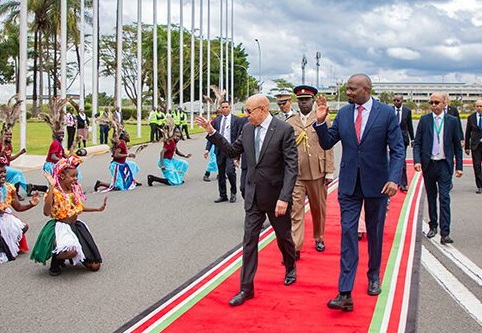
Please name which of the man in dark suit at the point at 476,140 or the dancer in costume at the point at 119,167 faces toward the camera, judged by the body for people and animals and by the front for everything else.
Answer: the man in dark suit

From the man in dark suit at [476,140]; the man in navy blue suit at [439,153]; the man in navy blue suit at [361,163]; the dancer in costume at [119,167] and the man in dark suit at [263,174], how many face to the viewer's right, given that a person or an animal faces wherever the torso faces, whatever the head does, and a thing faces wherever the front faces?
1

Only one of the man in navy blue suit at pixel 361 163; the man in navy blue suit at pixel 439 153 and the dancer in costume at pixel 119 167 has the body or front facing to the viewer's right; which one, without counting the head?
the dancer in costume

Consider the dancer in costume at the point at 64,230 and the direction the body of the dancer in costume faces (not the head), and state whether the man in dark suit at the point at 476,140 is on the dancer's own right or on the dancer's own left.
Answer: on the dancer's own left

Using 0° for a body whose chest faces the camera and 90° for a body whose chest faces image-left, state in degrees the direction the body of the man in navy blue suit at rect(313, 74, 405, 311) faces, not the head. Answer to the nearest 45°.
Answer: approximately 45°

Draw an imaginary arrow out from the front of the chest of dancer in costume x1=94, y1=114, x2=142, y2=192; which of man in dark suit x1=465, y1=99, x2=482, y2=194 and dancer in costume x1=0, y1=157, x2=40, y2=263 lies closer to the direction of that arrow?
the man in dark suit

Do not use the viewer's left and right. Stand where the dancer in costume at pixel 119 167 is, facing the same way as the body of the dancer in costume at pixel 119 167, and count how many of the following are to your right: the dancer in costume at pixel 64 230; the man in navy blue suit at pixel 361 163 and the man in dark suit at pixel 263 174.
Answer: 3

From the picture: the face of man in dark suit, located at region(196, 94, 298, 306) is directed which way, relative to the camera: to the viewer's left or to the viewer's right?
to the viewer's left

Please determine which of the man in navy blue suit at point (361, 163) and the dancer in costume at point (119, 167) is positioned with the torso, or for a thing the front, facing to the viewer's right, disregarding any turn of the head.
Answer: the dancer in costume

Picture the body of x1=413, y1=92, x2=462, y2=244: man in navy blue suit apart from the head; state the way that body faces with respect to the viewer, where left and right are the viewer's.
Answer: facing the viewer

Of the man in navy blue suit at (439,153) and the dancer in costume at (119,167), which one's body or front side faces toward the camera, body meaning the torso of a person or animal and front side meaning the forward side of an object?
the man in navy blue suit

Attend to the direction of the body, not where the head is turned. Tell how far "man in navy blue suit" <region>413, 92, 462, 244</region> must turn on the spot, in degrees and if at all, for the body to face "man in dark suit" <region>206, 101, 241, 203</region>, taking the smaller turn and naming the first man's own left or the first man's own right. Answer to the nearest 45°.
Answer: approximately 135° to the first man's own right

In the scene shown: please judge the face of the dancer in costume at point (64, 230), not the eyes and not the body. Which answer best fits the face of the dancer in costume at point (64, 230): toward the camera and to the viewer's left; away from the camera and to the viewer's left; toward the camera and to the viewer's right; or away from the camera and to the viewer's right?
toward the camera and to the viewer's right

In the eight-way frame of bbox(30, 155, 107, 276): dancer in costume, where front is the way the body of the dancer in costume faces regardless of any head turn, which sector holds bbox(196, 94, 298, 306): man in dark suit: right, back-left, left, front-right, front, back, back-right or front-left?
front

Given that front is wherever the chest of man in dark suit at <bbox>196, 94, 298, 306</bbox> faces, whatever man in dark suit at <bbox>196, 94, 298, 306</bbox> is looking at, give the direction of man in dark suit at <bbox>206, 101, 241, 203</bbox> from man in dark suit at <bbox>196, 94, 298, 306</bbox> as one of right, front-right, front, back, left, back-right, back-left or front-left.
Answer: back-right

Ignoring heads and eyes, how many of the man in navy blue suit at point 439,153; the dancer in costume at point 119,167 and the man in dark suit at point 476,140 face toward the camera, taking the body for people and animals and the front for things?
2
